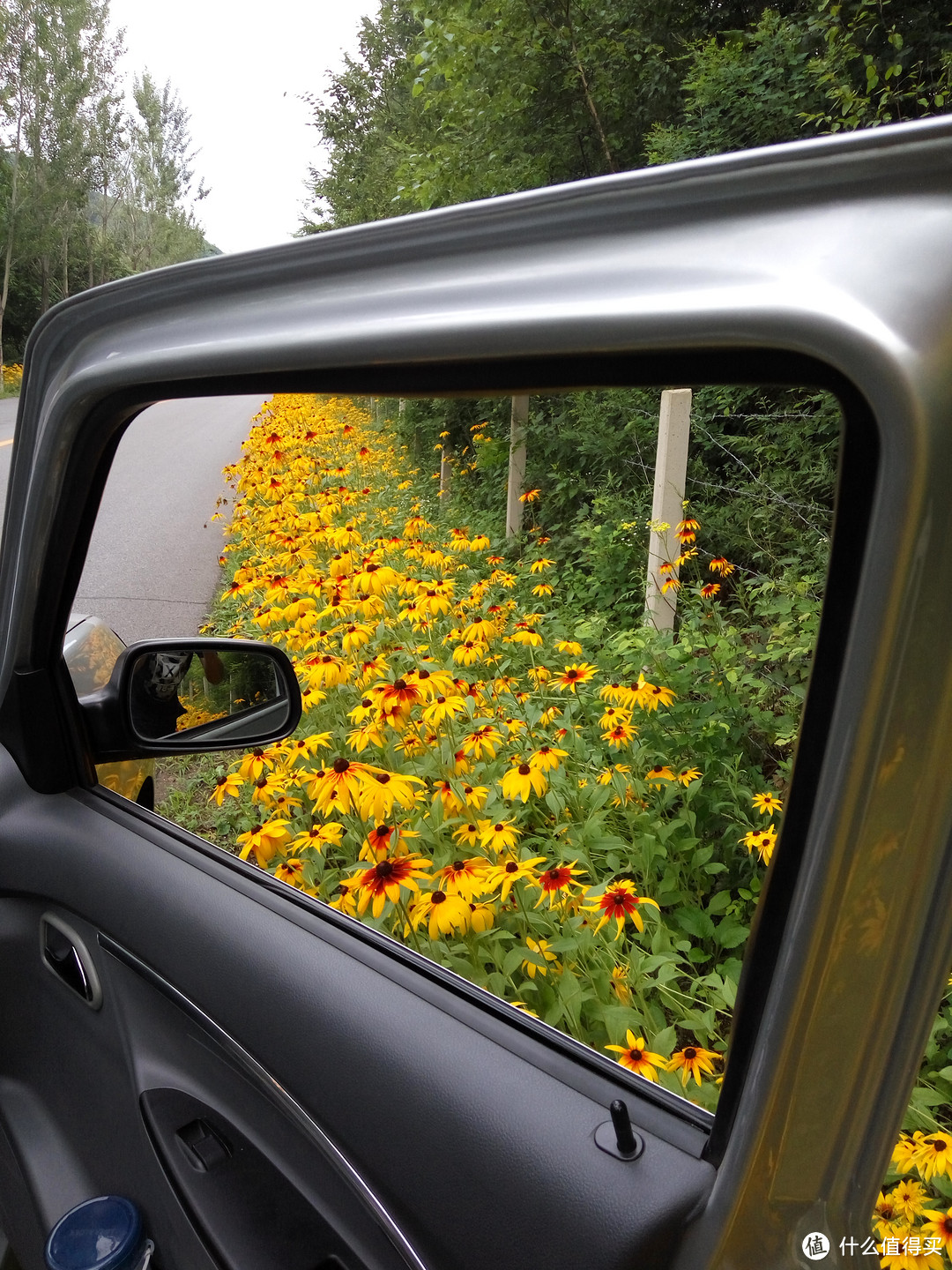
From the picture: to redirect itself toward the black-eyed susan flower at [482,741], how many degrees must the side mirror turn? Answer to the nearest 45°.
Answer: approximately 135° to its left

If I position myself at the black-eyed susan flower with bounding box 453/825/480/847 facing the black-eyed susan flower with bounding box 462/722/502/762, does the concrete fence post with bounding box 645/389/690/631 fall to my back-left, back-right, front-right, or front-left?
front-right

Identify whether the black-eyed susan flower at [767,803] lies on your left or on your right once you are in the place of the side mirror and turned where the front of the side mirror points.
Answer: on your left

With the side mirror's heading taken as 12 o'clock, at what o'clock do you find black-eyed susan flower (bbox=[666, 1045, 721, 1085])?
The black-eyed susan flower is roughly at 10 o'clock from the side mirror.

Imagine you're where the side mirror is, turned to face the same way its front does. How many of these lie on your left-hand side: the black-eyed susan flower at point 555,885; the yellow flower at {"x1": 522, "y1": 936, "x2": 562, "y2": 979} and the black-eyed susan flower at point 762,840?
3

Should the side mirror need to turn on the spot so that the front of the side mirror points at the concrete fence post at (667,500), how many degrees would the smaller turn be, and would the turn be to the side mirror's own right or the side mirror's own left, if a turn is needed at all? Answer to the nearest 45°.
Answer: approximately 135° to the side mirror's own left

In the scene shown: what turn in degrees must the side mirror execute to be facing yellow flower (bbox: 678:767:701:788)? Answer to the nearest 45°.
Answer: approximately 135° to its left

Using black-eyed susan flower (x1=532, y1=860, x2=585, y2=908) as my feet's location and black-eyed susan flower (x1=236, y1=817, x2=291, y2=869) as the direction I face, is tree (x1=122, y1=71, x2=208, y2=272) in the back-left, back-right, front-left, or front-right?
front-right

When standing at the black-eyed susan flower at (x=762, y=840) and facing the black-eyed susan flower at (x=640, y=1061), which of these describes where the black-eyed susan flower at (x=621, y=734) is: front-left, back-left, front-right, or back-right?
back-right

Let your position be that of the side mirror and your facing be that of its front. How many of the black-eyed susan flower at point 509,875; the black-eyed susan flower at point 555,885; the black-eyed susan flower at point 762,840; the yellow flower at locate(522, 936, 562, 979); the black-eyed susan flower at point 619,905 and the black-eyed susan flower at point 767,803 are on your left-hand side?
6

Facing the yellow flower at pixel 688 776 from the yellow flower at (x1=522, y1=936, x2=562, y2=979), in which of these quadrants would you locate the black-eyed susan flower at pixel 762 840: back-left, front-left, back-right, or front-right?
front-right

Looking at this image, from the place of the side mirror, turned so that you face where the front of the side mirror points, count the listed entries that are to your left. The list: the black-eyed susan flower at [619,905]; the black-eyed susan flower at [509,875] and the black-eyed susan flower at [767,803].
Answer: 3

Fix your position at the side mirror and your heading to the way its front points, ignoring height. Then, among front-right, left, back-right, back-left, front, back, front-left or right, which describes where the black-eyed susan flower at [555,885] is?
left

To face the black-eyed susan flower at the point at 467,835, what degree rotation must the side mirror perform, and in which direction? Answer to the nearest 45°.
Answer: approximately 135° to its left

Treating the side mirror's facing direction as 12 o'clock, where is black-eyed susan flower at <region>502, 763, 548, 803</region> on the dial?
The black-eyed susan flower is roughly at 8 o'clock from the side mirror.
